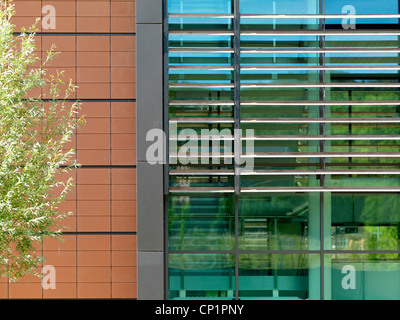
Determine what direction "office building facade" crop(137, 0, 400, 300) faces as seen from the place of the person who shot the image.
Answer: facing the viewer
